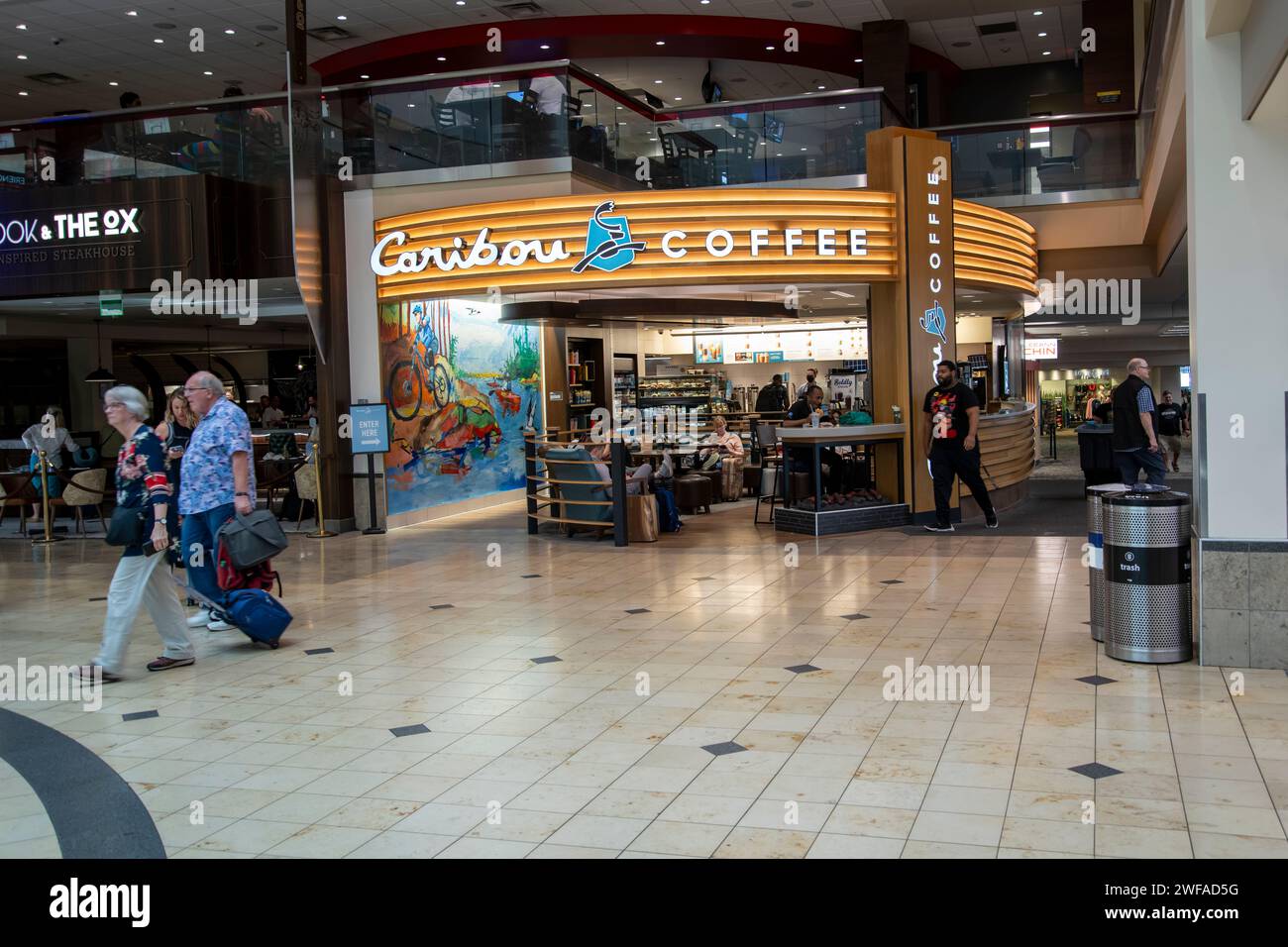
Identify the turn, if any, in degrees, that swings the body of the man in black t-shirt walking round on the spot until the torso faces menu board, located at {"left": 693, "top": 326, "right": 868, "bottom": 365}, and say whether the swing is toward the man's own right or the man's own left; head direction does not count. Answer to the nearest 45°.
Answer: approximately 135° to the man's own right

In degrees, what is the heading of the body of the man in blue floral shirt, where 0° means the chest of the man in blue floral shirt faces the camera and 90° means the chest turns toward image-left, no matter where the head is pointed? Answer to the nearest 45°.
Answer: approximately 90°

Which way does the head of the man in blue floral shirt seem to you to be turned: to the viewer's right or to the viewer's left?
to the viewer's left

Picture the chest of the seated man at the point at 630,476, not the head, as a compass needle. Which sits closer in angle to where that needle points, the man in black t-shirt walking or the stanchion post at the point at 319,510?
the man in black t-shirt walking

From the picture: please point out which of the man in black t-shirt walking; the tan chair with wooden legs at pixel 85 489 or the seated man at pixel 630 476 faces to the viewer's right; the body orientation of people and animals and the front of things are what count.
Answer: the seated man

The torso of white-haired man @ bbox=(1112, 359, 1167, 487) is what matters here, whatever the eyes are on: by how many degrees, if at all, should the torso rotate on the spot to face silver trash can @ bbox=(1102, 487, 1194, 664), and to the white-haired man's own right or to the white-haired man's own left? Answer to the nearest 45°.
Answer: approximately 135° to the white-haired man's own right

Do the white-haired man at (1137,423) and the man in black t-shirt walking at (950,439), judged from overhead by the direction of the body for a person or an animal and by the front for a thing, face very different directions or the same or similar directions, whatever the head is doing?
very different directions

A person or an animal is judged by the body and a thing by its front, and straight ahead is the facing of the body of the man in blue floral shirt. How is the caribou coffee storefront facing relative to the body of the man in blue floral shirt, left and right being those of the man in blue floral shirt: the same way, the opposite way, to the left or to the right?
to the left
